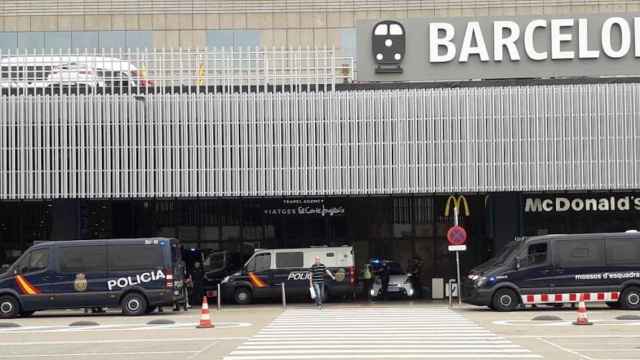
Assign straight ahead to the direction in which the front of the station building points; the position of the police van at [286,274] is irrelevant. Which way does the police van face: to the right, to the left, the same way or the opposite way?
to the right

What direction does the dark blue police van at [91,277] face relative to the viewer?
to the viewer's left

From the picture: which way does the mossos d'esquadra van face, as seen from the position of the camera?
facing to the left of the viewer

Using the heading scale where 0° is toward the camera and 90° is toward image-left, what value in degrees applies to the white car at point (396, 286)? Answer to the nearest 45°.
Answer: approximately 0°

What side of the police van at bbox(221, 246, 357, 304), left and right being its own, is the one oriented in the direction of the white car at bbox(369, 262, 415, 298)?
back

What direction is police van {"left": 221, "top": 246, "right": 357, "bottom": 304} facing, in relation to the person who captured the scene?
facing to the left of the viewer
